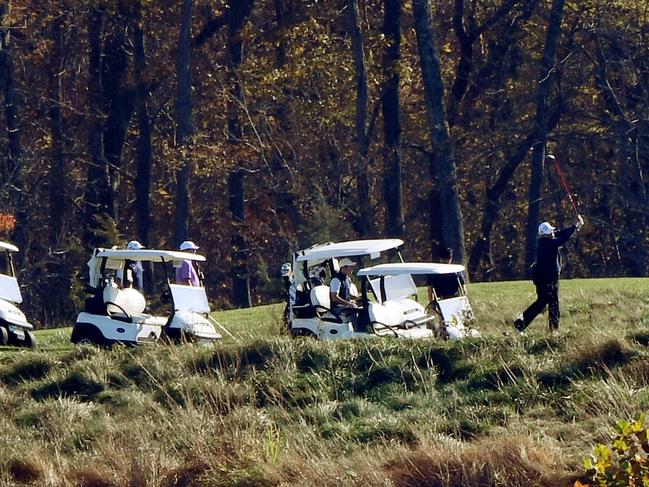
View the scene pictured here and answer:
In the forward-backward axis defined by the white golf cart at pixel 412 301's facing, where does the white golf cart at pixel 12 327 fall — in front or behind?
behind

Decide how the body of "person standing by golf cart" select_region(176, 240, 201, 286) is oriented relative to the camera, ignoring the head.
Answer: to the viewer's right

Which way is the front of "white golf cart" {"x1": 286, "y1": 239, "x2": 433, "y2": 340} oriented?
to the viewer's right

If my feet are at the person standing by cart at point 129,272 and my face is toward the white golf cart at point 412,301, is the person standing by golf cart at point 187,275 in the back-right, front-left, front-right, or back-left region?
front-left

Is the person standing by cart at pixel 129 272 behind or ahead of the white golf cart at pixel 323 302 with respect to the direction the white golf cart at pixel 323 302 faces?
behind

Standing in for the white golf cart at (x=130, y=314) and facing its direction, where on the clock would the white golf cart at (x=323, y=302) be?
the white golf cart at (x=323, y=302) is roughly at 11 o'clock from the white golf cart at (x=130, y=314).

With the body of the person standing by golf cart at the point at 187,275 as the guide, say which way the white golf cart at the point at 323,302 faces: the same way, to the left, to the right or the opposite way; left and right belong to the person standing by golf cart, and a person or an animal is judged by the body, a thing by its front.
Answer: the same way

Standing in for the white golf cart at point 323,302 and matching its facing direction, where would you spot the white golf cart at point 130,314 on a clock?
the white golf cart at point 130,314 is roughly at 6 o'clock from the white golf cart at point 323,302.

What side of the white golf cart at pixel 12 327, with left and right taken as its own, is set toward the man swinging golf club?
front

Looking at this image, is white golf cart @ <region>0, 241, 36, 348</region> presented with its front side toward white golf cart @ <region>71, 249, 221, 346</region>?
yes

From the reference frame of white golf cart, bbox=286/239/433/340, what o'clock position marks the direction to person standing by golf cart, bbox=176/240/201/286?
The person standing by golf cart is roughly at 7 o'clock from the white golf cart.

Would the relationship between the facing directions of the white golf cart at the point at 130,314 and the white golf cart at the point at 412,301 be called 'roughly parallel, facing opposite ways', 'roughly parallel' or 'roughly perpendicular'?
roughly parallel

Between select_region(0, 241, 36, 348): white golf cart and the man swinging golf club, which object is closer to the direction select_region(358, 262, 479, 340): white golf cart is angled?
the man swinging golf club

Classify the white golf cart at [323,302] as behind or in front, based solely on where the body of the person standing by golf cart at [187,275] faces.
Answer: in front

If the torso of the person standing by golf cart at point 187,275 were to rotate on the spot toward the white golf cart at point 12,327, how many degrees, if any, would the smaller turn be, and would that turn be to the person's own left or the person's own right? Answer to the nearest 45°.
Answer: approximately 180°

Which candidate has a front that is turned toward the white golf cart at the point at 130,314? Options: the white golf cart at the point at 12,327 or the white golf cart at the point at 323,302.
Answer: the white golf cart at the point at 12,327

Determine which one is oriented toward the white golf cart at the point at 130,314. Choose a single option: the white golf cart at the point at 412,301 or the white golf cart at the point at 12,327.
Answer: the white golf cart at the point at 12,327

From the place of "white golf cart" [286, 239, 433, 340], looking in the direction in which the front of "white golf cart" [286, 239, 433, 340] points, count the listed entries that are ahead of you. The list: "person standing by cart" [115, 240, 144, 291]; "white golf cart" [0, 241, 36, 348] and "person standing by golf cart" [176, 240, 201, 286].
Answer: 0
